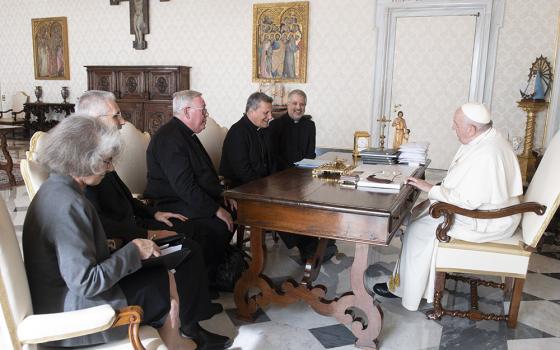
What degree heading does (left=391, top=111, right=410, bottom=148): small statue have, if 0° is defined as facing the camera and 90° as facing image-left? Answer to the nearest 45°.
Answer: approximately 0°

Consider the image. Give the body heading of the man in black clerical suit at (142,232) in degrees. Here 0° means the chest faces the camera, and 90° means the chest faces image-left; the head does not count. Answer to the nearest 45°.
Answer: approximately 270°

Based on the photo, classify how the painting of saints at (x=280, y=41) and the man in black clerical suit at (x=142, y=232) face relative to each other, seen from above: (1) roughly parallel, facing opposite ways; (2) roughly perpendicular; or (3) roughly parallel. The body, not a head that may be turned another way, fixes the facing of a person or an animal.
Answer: roughly perpendicular

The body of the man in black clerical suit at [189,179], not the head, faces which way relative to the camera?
to the viewer's right

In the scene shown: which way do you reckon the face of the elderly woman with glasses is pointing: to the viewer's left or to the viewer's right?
to the viewer's right

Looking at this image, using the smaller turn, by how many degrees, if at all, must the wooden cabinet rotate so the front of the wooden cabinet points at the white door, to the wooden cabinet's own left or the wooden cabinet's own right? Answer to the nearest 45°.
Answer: approximately 45° to the wooden cabinet's own left

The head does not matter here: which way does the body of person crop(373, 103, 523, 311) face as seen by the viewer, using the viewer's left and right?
facing to the left of the viewer

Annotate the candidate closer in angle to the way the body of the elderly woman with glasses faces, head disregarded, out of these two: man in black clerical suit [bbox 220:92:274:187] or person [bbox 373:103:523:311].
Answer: the person

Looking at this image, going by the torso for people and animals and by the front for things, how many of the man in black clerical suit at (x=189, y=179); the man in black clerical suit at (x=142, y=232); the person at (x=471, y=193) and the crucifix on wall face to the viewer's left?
1

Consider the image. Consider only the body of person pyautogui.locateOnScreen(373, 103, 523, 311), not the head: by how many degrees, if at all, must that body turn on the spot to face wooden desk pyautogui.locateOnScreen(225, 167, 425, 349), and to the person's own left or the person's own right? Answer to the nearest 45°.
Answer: approximately 45° to the person's own left

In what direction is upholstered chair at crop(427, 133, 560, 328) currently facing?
to the viewer's left

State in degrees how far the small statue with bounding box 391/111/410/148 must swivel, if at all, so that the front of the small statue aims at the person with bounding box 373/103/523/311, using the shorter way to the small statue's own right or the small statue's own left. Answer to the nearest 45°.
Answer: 0° — it already faces them

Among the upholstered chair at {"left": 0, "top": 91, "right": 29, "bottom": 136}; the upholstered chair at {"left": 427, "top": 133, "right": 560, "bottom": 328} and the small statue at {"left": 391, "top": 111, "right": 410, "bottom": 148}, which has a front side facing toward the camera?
the small statue

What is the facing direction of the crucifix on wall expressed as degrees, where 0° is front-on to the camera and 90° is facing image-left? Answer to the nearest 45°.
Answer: approximately 0°

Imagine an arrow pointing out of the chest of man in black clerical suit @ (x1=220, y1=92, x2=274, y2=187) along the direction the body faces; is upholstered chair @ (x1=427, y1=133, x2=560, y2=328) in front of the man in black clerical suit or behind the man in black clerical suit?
in front

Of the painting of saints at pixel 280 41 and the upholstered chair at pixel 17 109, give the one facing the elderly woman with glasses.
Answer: the painting of saints

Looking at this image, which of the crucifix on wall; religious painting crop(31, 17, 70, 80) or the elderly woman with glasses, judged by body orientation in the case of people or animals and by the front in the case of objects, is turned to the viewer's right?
the elderly woman with glasses

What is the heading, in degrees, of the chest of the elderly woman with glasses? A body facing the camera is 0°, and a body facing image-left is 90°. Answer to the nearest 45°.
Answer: approximately 270°

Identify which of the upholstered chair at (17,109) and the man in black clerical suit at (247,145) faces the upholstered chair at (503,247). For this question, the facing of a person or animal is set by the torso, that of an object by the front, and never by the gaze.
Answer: the man in black clerical suit
